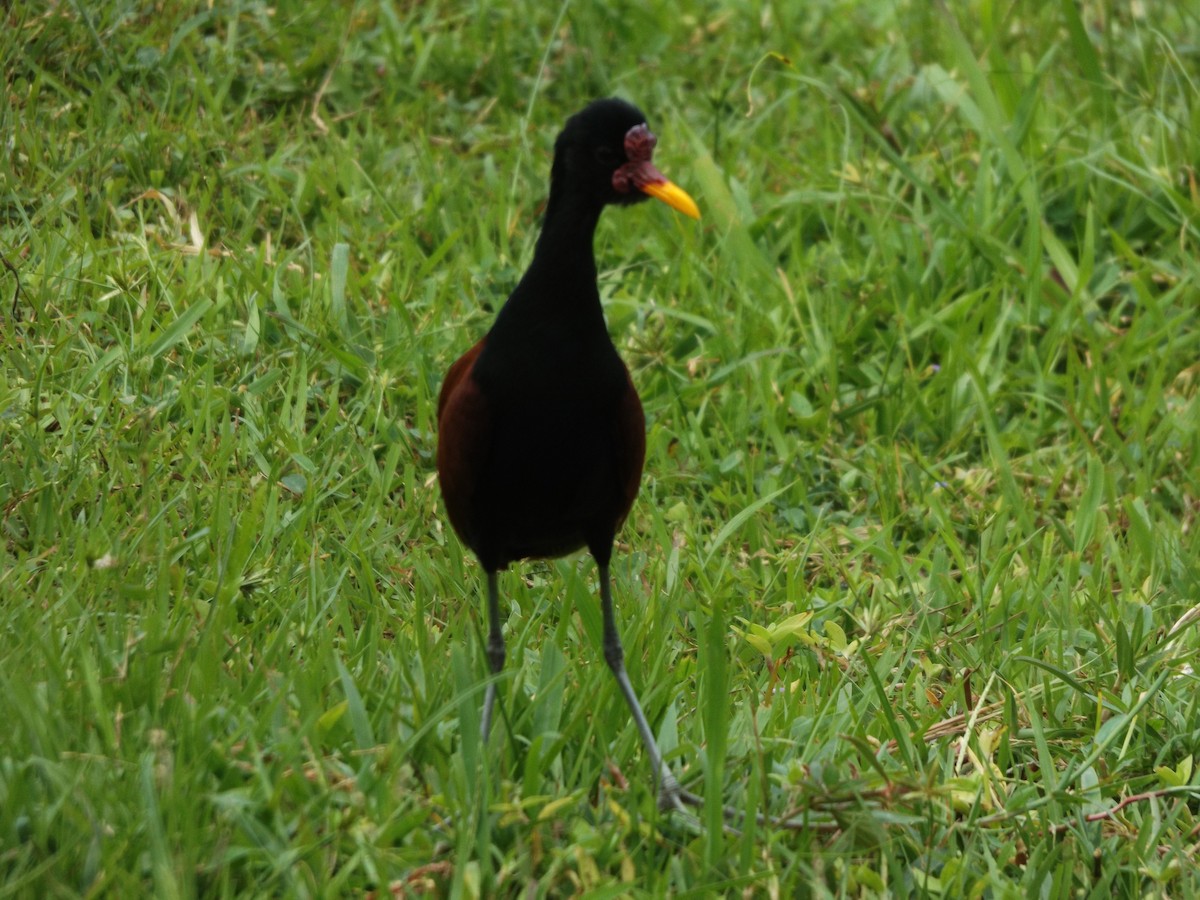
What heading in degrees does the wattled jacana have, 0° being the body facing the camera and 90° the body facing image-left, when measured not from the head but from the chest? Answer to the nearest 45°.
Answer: approximately 0°
